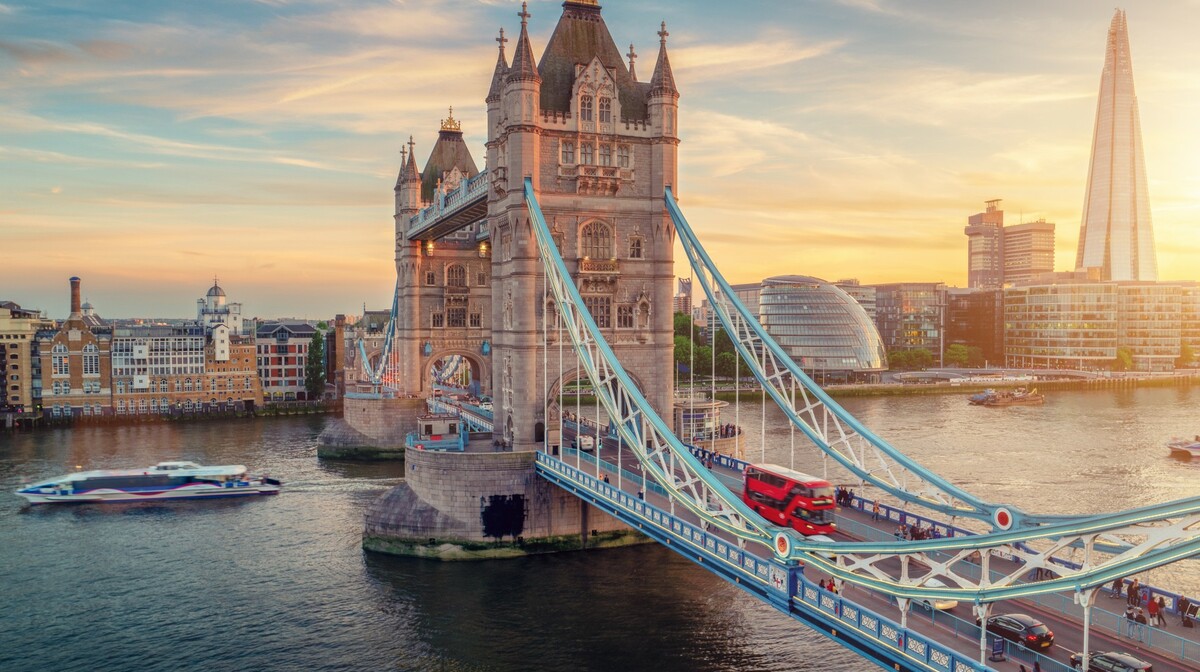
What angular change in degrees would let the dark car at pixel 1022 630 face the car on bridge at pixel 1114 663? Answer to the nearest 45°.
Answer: approximately 180°

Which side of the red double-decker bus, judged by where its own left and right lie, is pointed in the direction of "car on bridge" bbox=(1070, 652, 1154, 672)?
front

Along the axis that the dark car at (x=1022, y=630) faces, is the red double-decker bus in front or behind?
in front

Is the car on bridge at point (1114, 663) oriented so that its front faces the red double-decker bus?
yes

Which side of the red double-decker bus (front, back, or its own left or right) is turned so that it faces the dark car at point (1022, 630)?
front

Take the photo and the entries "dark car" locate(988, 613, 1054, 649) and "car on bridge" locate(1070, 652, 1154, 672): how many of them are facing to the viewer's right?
0

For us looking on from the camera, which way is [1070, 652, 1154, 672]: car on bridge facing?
facing away from the viewer and to the left of the viewer
